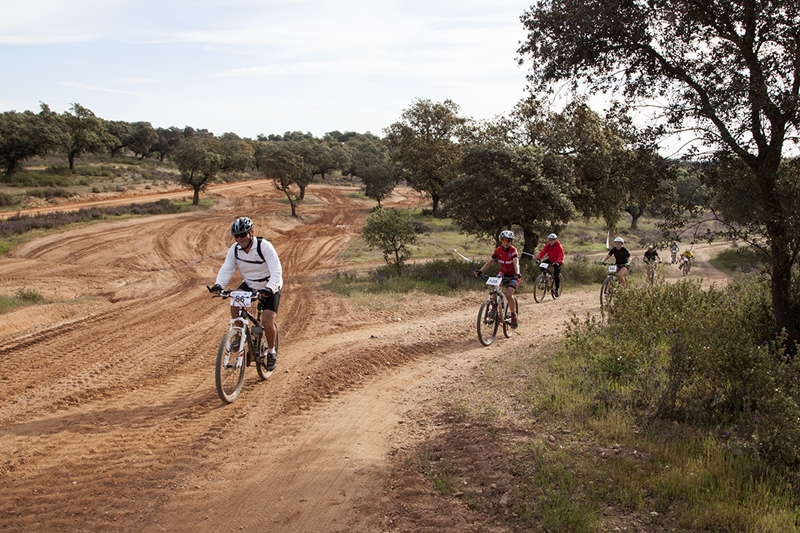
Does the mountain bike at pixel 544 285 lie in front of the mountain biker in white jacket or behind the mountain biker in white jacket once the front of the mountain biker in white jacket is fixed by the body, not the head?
behind

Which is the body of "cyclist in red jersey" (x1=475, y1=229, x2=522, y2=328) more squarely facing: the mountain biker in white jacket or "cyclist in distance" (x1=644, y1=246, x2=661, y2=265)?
the mountain biker in white jacket

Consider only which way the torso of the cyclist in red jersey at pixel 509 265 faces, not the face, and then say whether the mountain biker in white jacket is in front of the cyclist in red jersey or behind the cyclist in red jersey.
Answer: in front

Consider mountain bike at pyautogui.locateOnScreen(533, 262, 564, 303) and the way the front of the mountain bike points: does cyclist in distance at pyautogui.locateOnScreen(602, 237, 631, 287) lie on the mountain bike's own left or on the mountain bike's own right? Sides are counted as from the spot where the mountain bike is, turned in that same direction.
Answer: on the mountain bike's own left

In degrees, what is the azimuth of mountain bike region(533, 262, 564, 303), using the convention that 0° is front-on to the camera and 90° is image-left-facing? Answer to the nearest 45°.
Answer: approximately 45°

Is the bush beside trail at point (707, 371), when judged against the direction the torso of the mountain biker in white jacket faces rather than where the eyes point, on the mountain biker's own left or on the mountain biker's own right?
on the mountain biker's own left

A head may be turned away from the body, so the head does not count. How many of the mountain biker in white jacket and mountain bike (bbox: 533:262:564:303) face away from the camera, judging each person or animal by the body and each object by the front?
0

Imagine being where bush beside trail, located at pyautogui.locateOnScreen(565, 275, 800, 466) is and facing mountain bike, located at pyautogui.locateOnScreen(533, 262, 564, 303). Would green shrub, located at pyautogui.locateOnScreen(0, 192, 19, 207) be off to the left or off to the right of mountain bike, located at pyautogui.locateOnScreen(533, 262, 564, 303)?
left

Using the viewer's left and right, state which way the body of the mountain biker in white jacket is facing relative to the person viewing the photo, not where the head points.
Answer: facing the viewer and to the left of the viewer

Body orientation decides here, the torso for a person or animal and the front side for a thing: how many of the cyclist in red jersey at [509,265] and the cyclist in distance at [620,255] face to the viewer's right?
0

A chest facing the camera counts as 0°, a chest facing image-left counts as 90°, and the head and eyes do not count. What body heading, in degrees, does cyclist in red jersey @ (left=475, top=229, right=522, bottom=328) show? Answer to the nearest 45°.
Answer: approximately 45°
